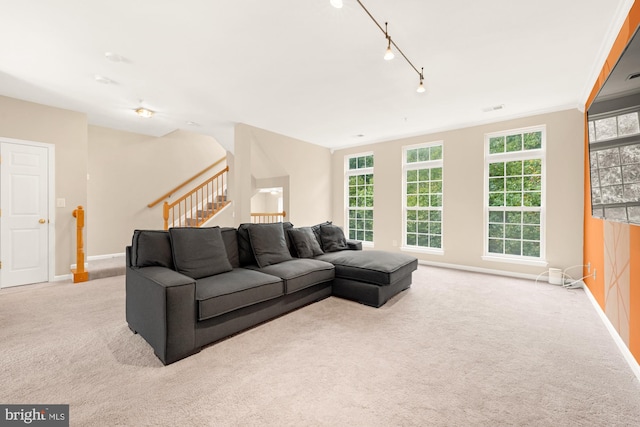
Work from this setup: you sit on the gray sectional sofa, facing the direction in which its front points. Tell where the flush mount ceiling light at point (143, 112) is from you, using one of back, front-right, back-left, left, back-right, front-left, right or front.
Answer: back

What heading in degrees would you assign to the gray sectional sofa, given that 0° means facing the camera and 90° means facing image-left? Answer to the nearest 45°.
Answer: approximately 315°

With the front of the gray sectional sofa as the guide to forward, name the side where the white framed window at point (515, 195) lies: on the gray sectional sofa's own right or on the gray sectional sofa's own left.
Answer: on the gray sectional sofa's own left

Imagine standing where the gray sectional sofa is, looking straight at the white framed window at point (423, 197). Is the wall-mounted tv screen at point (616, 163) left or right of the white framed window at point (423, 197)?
right

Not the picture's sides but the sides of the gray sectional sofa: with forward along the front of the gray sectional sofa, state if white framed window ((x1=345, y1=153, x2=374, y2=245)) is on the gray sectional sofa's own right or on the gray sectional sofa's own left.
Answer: on the gray sectional sofa's own left
